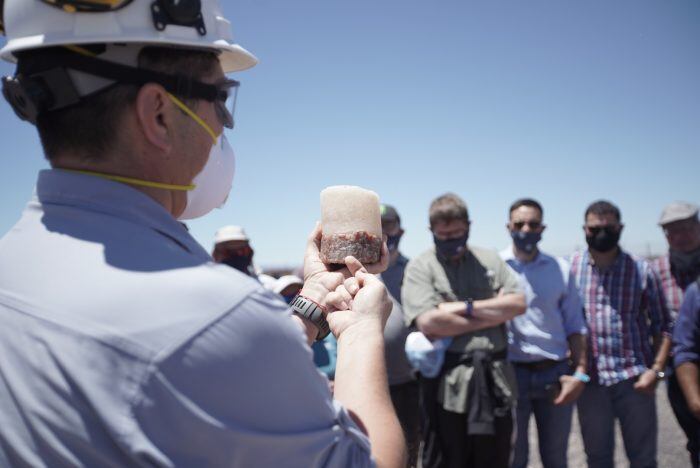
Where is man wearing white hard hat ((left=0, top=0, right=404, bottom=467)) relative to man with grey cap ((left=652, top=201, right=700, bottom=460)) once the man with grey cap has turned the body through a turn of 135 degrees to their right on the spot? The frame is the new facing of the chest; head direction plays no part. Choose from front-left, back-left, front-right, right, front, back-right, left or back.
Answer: back

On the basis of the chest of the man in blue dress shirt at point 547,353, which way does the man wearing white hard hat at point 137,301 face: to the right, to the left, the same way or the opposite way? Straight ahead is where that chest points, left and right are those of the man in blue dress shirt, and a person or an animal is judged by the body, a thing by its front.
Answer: the opposite way

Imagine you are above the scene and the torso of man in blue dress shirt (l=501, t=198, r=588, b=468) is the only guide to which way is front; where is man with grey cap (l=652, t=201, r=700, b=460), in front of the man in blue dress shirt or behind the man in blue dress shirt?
behind

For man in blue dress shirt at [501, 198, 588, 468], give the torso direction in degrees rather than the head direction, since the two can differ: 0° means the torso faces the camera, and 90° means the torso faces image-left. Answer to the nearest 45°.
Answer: approximately 0°

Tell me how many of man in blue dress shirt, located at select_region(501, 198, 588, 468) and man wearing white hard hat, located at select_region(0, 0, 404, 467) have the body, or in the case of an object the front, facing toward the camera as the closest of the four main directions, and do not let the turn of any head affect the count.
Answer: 1

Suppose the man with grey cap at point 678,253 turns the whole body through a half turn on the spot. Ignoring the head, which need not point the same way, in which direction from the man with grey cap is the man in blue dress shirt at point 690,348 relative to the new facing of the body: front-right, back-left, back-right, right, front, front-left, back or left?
back-right

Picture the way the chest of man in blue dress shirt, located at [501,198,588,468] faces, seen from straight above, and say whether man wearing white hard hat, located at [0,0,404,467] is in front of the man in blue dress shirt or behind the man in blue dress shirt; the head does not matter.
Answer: in front

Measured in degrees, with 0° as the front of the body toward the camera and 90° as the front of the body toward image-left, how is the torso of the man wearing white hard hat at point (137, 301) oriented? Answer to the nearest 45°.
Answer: approximately 225°

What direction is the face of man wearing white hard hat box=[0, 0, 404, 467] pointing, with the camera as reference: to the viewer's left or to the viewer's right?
to the viewer's right
